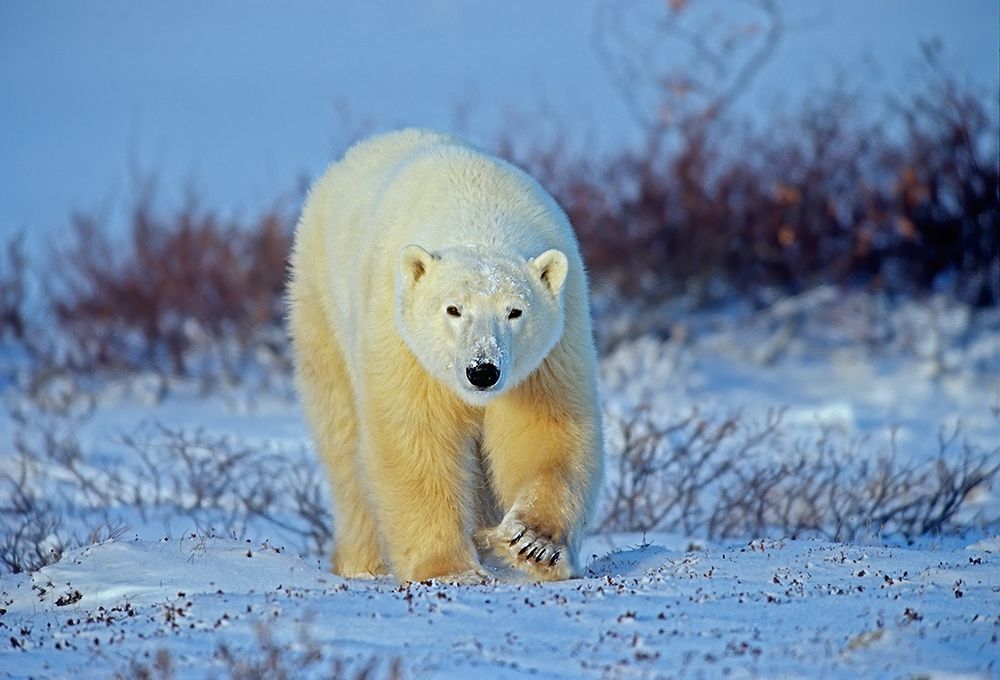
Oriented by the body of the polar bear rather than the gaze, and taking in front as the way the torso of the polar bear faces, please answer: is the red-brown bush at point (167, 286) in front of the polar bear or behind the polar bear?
behind

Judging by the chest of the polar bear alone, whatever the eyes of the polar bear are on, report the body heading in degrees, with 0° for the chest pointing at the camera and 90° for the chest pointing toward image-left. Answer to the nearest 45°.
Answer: approximately 0°
